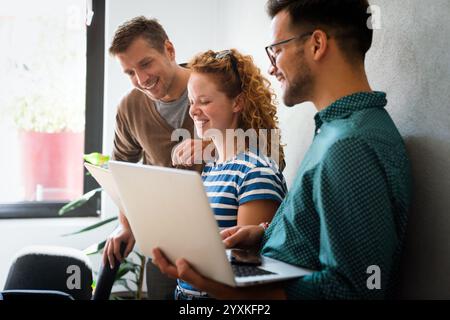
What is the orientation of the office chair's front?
away from the camera

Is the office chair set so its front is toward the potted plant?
yes

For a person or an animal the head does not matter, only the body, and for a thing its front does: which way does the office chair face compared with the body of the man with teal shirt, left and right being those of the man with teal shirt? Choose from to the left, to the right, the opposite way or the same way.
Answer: to the right

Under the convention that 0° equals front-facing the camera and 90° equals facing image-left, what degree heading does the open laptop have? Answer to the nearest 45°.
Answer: approximately 225°

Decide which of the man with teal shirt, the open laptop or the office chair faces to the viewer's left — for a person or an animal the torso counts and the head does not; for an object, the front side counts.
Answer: the man with teal shirt

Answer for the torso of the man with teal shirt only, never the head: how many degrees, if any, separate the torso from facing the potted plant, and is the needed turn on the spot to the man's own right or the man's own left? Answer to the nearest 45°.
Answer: approximately 45° to the man's own right

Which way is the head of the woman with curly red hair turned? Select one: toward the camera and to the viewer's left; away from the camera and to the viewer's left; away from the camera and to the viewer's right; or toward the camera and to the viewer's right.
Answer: toward the camera and to the viewer's left

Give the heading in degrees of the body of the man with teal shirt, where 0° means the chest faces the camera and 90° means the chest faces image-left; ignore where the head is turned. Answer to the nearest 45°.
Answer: approximately 90°

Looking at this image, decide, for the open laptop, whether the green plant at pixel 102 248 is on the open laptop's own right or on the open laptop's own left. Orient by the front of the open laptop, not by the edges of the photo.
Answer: on the open laptop's own left

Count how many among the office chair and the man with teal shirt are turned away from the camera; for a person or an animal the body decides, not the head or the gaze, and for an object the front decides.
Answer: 1

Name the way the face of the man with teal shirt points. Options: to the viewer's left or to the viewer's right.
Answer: to the viewer's left
